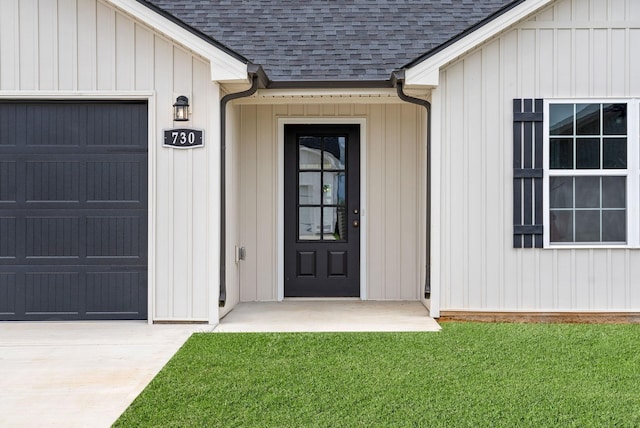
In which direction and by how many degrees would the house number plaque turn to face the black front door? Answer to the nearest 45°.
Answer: approximately 135° to its left

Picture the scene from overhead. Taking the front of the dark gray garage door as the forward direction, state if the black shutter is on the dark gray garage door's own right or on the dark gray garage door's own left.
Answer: on the dark gray garage door's own left

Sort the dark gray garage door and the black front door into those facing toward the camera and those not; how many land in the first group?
2

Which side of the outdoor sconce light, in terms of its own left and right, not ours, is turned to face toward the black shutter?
left
